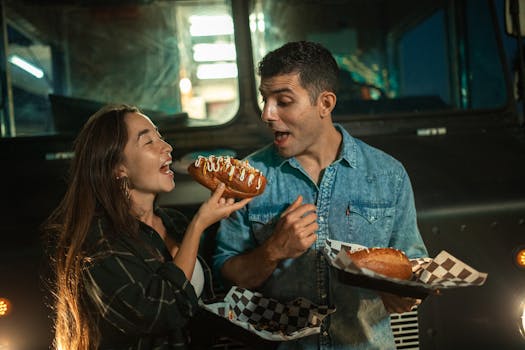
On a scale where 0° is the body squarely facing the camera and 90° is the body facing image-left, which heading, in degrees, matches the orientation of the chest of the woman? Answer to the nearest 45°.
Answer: approximately 270°

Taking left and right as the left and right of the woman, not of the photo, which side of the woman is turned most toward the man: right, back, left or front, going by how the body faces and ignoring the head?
front

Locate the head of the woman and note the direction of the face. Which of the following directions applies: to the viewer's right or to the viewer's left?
to the viewer's right

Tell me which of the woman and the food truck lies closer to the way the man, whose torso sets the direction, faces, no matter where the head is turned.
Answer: the woman

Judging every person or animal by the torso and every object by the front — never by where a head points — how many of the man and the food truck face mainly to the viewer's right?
0

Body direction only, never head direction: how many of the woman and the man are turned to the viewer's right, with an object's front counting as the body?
1

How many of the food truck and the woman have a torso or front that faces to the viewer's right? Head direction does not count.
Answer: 1

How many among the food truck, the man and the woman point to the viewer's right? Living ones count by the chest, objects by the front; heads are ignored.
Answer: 1
